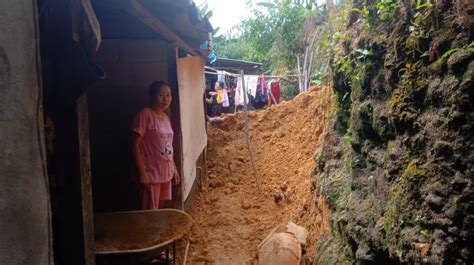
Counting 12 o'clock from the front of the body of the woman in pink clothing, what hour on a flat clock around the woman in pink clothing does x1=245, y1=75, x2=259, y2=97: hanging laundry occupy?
The hanging laundry is roughly at 8 o'clock from the woman in pink clothing.

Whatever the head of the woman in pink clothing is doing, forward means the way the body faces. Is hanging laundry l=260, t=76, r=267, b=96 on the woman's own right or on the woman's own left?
on the woman's own left

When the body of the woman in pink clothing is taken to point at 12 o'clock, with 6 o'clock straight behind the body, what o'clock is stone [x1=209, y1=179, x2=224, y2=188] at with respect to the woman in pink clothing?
The stone is roughly at 8 o'clock from the woman in pink clothing.

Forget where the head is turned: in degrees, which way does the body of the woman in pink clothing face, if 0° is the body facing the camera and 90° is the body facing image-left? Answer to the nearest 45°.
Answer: approximately 315°
